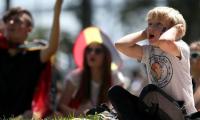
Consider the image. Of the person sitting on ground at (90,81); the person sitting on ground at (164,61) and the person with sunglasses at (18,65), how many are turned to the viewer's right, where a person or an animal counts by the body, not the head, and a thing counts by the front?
0

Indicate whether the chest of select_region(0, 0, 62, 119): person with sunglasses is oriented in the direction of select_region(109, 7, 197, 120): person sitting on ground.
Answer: no

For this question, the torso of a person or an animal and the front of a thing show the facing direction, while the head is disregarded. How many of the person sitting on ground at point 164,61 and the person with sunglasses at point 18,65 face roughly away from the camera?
0

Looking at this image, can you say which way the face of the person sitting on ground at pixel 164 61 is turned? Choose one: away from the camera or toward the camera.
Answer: toward the camera

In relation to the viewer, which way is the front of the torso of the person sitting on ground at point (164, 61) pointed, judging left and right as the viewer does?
facing the viewer and to the left of the viewer

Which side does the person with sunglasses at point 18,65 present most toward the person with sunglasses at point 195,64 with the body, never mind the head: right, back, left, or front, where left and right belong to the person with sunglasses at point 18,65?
left

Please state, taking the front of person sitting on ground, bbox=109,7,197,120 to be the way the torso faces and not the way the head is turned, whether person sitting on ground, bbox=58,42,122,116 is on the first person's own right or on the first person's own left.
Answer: on the first person's own right

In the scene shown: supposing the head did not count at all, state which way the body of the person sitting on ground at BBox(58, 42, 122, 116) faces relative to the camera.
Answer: toward the camera
